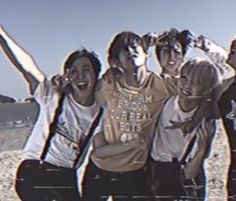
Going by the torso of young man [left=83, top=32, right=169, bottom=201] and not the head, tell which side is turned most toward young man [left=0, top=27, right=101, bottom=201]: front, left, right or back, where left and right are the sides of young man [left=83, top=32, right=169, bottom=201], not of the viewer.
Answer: right

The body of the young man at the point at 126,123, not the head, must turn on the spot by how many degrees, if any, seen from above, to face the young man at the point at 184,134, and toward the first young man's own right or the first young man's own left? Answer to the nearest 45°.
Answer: approximately 90° to the first young man's own left

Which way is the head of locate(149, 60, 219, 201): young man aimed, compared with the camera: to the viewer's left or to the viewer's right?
to the viewer's left

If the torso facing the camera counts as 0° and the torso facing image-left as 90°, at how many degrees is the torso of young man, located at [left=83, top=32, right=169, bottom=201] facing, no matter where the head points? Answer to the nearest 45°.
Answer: approximately 0°
